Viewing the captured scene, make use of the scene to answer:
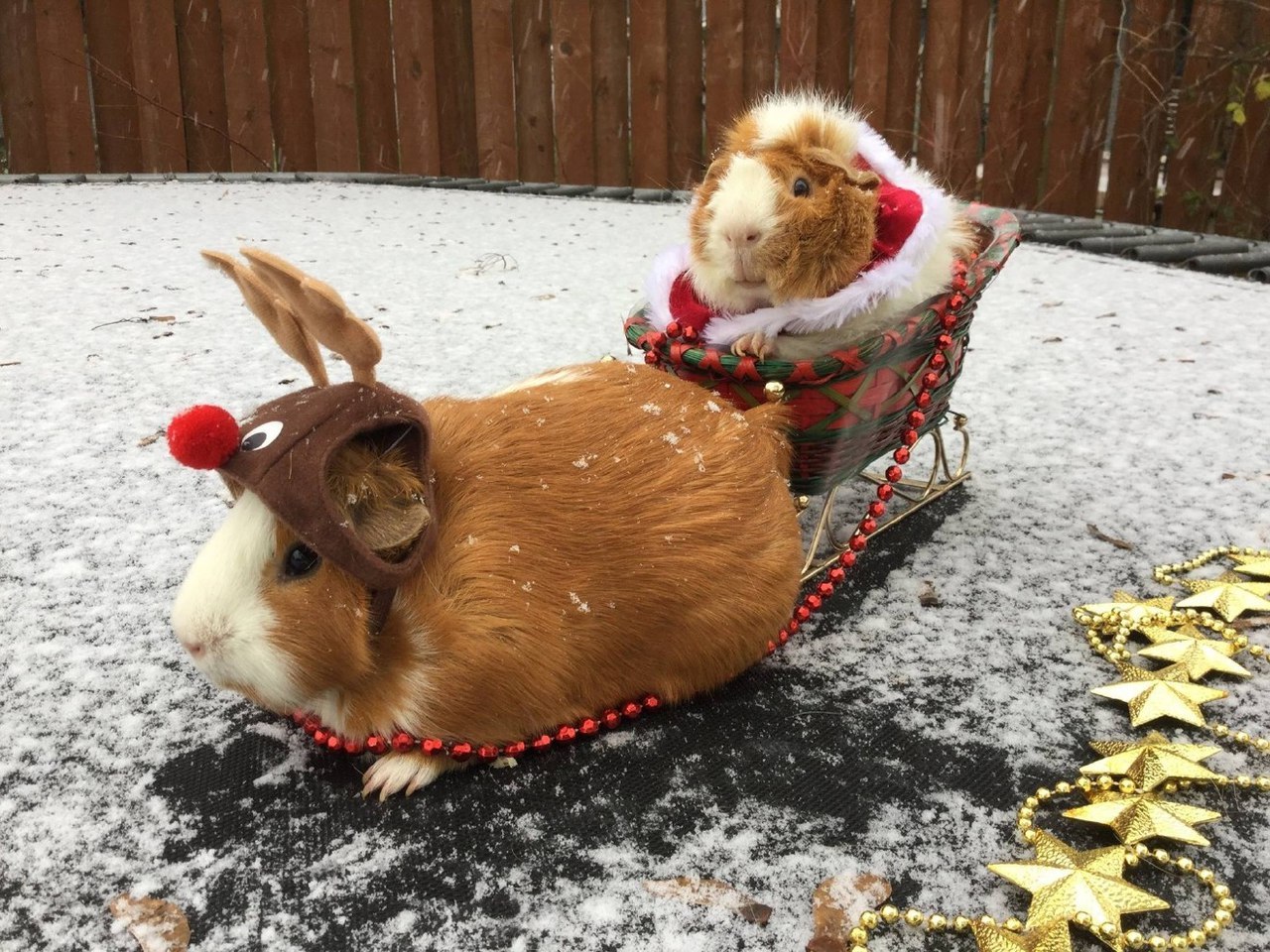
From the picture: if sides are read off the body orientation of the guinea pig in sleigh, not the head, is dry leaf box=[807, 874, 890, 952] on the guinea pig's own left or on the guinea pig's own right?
on the guinea pig's own left

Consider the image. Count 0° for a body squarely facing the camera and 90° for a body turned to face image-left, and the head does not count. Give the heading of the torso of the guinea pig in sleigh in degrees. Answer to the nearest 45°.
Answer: approximately 45°

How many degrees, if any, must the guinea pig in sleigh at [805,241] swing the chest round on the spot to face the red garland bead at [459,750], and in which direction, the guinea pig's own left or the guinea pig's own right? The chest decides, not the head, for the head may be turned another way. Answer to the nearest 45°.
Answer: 0° — it already faces it

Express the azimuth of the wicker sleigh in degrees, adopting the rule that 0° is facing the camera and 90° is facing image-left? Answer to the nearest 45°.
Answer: approximately 45°

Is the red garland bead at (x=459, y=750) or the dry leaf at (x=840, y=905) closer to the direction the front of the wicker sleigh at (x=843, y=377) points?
the red garland bead
